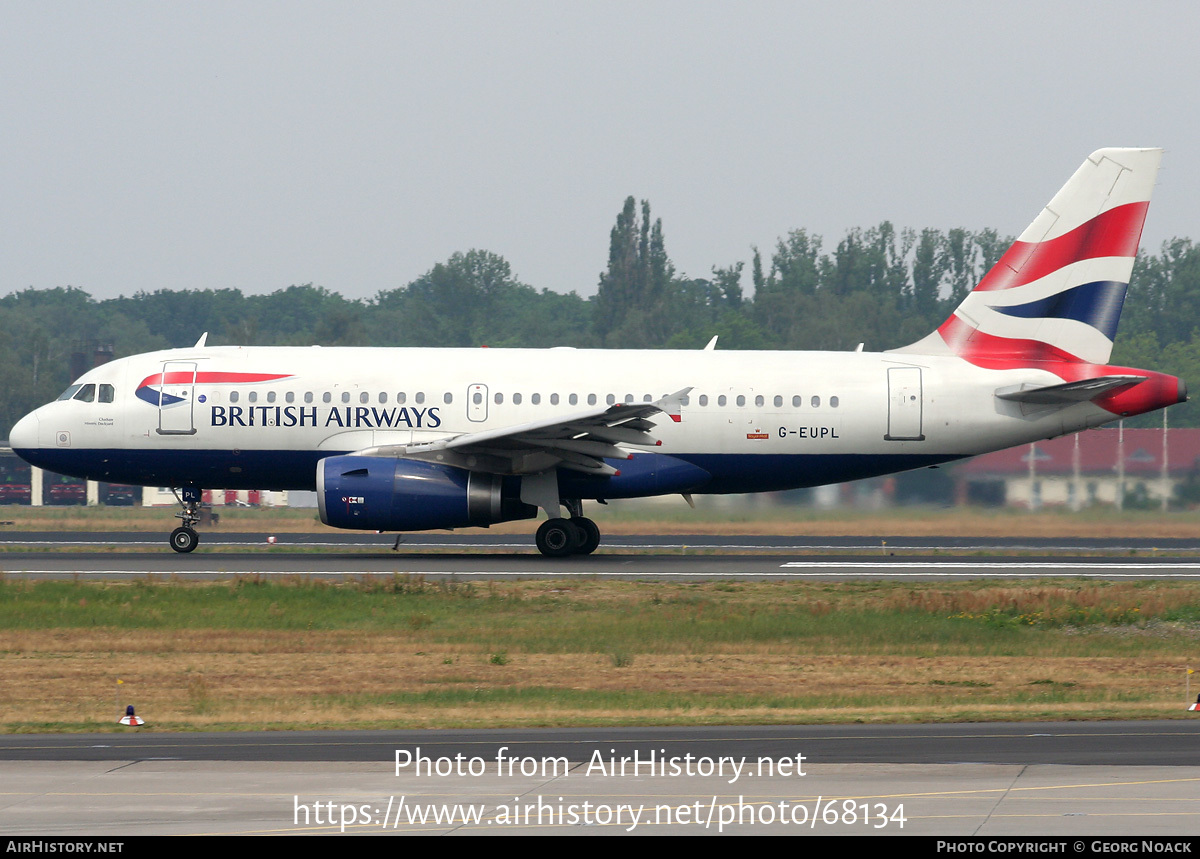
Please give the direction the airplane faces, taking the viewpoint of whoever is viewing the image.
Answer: facing to the left of the viewer

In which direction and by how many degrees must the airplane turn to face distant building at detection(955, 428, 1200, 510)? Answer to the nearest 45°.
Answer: approximately 135° to its right
